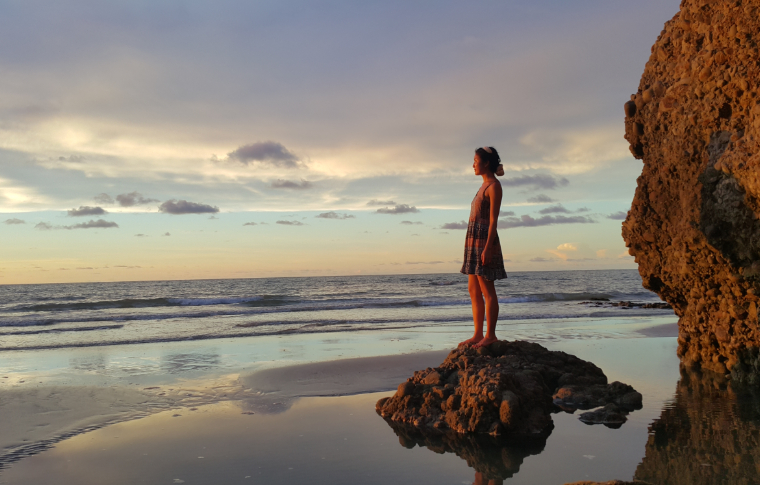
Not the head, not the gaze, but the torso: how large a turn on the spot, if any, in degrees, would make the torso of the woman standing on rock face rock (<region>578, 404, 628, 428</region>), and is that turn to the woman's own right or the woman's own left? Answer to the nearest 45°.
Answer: approximately 135° to the woman's own left

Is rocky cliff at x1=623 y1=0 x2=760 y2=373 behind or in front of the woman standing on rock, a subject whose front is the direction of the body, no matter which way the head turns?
behind

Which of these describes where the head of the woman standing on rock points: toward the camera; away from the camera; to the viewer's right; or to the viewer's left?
to the viewer's left

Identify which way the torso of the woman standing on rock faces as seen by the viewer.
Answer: to the viewer's left
